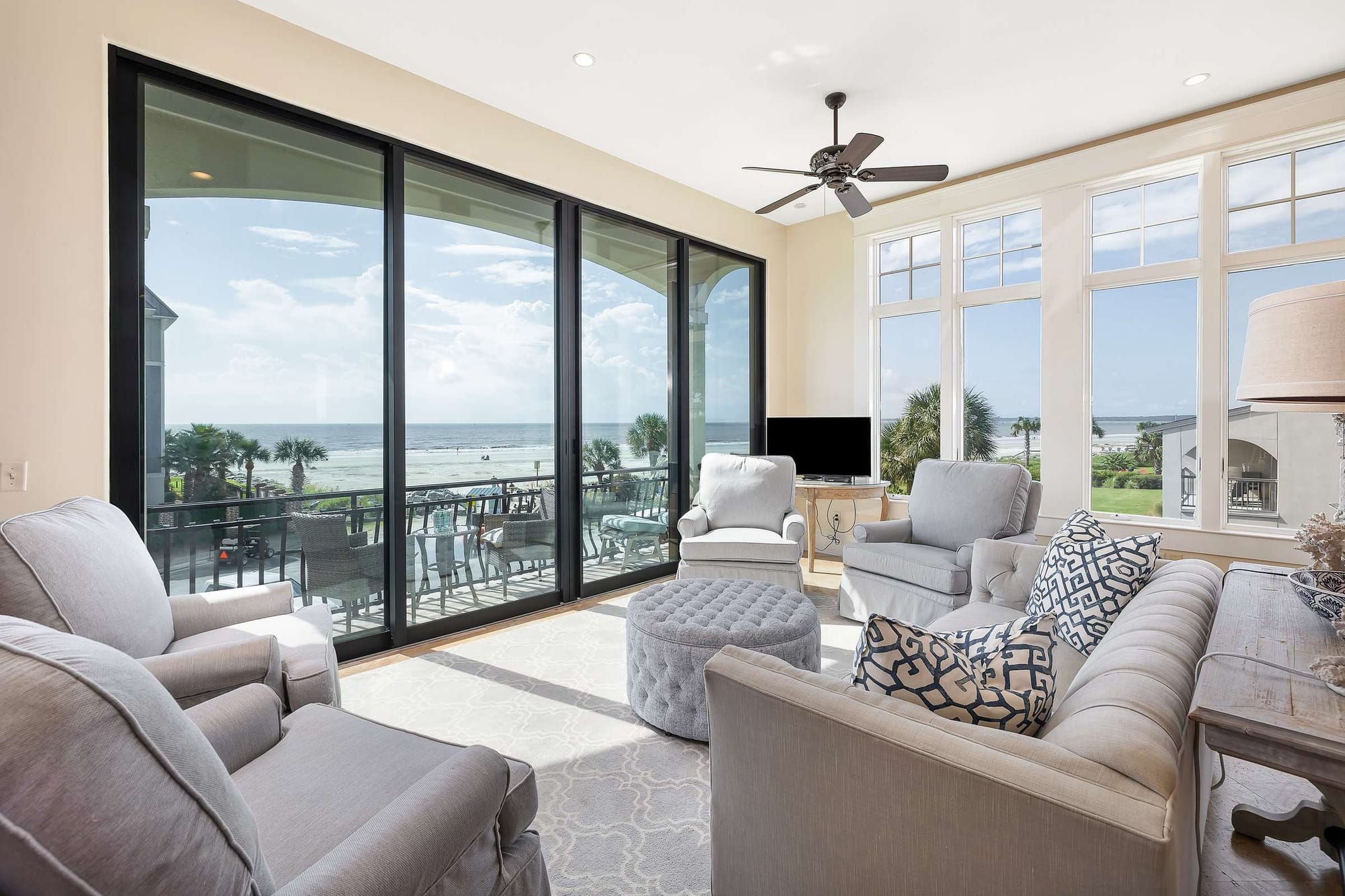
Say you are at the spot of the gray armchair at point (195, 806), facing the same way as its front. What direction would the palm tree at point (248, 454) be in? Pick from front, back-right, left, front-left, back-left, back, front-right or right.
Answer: front-left

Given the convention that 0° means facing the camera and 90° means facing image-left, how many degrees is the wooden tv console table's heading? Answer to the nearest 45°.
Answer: approximately 0°

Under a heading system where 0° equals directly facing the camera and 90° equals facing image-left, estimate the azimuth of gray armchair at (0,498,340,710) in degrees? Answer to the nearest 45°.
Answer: approximately 270°

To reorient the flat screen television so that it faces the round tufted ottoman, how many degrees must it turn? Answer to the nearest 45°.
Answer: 0° — it already faces it

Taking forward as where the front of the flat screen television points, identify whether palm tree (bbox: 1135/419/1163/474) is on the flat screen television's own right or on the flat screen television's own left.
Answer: on the flat screen television's own left

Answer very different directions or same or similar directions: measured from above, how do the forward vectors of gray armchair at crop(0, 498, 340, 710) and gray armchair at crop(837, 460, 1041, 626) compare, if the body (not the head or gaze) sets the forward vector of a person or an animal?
very different directions

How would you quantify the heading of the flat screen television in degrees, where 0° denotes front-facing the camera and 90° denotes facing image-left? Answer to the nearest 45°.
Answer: approximately 0°

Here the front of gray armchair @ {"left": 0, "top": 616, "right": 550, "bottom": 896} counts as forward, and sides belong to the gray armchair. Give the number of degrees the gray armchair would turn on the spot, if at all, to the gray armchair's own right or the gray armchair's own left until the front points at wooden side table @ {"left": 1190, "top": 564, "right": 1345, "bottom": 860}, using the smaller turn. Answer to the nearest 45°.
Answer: approximately 45° to the gray armchair's own right

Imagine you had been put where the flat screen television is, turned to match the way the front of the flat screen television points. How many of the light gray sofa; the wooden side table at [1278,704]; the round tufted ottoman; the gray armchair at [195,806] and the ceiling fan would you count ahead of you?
5

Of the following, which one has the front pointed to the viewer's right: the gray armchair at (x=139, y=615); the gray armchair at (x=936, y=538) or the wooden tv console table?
the gray armchair at (x=139, y=615)

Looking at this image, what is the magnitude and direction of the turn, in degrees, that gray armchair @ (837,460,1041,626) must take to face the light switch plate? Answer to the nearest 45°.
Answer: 0° — it already faces it

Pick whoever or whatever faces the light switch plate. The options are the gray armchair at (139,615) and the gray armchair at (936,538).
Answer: the gray armchair at (936,538)
